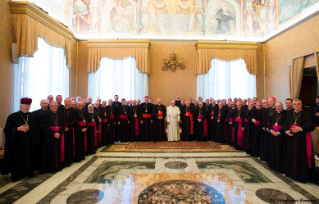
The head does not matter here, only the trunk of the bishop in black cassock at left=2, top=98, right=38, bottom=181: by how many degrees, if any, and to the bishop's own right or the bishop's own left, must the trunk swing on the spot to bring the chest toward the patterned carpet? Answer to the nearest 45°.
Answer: approximately 45° to the bishop's own left

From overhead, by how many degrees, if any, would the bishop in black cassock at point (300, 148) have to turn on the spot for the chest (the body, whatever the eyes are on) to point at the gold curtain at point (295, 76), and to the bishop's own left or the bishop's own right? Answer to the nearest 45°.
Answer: approximately 135° to the bishop's own right

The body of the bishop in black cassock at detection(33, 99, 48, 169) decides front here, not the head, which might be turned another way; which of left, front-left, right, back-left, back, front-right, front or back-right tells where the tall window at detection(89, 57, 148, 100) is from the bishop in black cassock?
back-left

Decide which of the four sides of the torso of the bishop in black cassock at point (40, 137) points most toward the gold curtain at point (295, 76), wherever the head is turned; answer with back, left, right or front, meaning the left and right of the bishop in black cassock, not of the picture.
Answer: left
